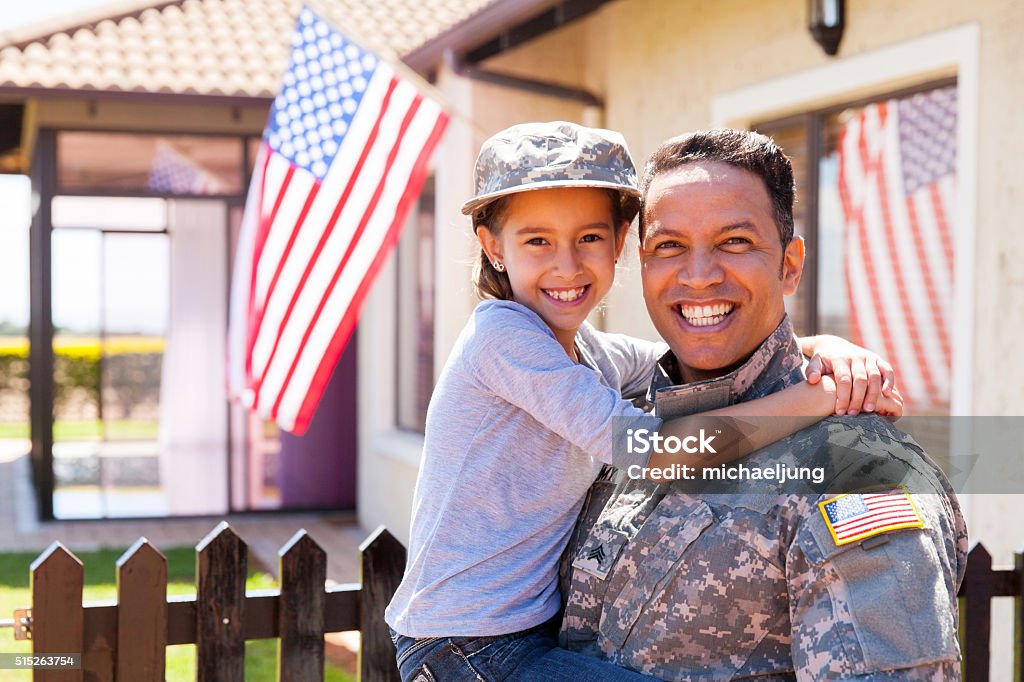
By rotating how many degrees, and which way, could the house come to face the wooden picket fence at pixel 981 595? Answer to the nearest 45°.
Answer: approximately 45° to its left

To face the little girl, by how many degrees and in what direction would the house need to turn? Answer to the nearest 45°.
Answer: approximately 45° to its left

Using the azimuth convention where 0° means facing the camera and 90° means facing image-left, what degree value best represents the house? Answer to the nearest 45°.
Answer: approximately 45°

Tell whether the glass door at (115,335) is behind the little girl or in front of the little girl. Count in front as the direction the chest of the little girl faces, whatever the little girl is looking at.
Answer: behind

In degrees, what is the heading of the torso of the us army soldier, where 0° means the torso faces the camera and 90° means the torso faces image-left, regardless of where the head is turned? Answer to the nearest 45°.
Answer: approximately 45°

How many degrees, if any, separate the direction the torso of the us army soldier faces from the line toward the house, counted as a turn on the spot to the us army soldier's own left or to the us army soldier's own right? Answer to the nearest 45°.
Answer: approximately 135° to the us army soldier's own right
